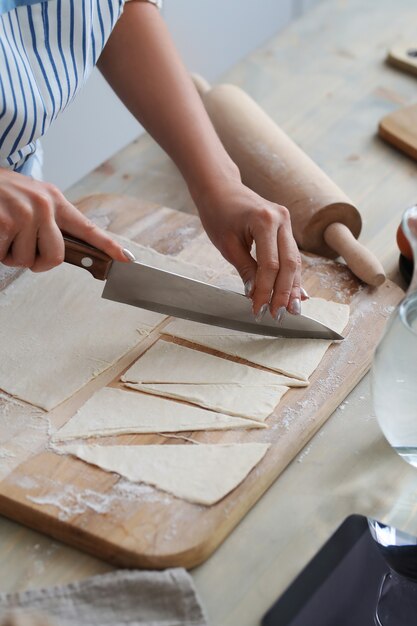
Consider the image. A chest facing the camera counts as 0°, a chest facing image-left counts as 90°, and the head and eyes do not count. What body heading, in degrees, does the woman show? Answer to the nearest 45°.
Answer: approximately 315°

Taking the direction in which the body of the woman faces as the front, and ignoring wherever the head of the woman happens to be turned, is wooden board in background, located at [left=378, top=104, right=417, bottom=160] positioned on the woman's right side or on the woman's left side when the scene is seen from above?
on the woman's left side
